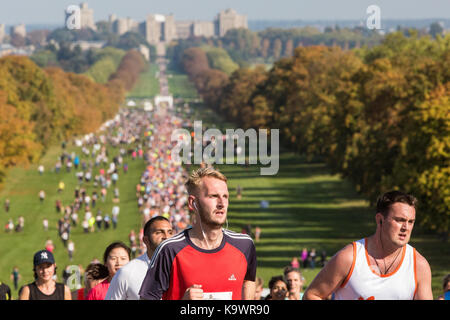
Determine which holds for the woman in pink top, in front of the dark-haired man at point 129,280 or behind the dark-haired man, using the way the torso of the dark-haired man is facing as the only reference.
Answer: behind

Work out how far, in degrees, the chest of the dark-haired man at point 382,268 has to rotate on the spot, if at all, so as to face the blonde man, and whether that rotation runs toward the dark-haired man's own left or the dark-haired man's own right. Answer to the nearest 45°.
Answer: approximately 135° to the dark-haired man's own right

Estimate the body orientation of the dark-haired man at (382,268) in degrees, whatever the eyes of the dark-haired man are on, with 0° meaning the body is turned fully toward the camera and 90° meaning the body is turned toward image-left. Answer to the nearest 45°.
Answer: approximately 315°

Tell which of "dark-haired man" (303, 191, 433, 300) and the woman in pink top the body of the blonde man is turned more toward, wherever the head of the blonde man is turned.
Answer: the dark-haired man

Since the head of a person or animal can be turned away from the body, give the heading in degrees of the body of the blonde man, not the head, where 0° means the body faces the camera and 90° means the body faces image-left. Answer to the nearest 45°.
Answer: approximately 315°
